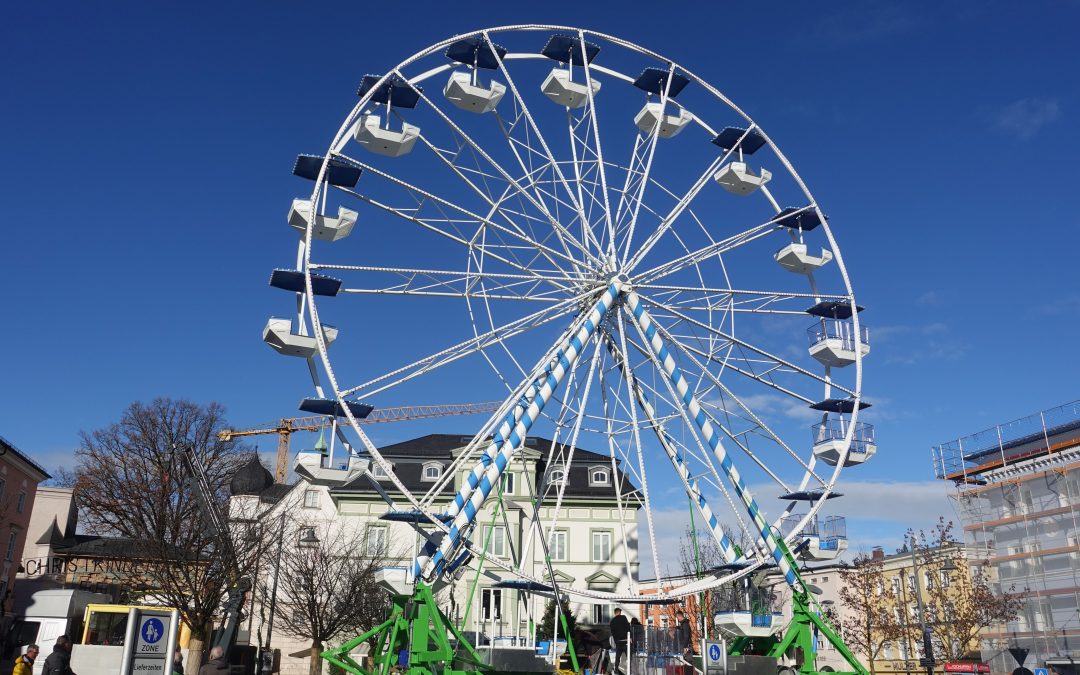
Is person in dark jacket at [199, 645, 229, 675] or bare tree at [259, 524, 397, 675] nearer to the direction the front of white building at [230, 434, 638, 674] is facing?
the person in dark jacket

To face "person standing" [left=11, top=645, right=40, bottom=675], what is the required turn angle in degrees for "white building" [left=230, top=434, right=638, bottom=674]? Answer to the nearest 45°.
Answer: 0° — it already faces them

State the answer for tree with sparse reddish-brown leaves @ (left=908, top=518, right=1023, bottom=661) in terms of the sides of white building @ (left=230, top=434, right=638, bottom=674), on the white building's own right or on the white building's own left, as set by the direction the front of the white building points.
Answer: on the white building's own left

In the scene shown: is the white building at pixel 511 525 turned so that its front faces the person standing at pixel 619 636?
yes

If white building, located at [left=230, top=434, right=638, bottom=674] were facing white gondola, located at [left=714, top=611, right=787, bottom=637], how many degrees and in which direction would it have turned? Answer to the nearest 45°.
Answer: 0° — it already faces it

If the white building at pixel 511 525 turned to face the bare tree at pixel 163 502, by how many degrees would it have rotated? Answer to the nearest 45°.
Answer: approximately 90° to its right

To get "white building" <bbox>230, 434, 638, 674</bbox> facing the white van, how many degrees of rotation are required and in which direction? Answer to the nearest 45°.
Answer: approximately 45° to its right

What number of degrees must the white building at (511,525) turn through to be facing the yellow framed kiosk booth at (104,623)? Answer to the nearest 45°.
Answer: approximately 45° to its right

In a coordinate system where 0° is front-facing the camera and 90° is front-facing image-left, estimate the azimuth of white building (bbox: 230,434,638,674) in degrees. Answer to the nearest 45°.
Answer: approximately 0°
